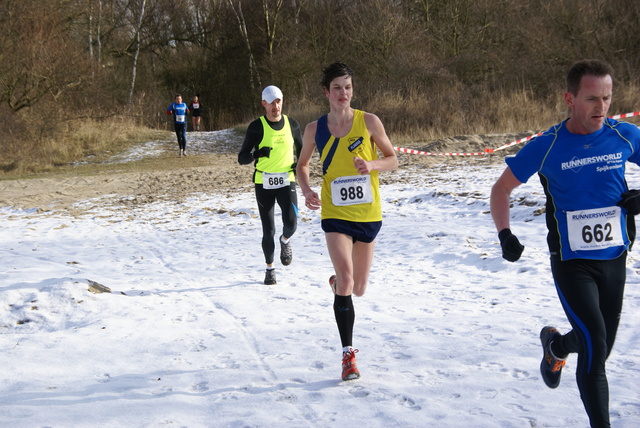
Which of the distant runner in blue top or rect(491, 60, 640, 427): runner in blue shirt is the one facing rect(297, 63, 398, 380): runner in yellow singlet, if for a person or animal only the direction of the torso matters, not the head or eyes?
the distant runner in blue top

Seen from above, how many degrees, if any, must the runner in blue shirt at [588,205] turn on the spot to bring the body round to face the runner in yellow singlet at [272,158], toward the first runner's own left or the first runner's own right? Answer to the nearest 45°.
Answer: approximately 180°

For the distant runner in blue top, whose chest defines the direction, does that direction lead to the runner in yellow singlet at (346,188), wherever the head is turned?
yes

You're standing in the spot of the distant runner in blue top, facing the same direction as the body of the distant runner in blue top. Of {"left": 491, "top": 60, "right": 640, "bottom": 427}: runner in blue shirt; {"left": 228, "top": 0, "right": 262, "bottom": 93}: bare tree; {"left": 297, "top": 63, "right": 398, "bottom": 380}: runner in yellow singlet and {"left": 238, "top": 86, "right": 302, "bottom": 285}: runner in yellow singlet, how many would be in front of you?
3

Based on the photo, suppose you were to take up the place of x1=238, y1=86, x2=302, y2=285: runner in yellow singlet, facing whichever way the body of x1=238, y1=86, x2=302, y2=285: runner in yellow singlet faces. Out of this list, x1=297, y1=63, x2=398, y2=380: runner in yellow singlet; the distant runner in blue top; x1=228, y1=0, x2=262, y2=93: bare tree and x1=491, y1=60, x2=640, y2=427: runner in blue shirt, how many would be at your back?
2

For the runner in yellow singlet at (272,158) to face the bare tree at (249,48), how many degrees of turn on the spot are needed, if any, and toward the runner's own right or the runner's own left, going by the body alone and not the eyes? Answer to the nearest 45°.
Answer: approximately 180°

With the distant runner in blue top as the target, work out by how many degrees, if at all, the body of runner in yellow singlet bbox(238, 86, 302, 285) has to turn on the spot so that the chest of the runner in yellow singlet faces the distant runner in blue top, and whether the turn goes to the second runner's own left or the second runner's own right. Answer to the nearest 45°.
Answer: approximately 180°

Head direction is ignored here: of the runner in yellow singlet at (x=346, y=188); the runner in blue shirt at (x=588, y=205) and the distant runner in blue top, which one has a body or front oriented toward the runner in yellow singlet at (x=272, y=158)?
the distant runner in blue top

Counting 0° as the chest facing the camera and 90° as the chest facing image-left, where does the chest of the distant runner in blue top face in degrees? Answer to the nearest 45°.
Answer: approximately 0°

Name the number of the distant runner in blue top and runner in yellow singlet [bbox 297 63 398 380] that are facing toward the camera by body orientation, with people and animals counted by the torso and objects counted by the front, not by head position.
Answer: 2

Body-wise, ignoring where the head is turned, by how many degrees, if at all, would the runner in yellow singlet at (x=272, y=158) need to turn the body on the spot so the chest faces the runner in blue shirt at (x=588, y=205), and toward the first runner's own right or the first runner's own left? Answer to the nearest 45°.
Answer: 0° — they already face them
